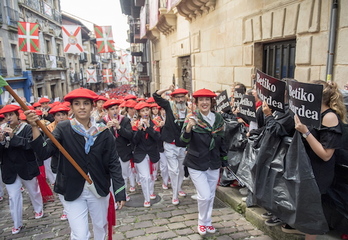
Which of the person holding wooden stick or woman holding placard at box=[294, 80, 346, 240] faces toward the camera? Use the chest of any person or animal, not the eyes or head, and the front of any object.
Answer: the person holding wooden stick

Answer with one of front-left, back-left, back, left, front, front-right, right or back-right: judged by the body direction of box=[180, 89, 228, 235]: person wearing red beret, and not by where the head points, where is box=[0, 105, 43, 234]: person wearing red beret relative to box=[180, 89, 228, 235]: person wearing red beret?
right

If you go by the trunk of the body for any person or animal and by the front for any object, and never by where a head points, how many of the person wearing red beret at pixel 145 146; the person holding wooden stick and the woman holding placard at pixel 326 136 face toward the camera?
2

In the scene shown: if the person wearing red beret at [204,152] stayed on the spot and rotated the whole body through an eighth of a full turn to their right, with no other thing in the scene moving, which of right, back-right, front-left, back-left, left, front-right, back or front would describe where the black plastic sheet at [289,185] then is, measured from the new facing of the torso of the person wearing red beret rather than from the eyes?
left

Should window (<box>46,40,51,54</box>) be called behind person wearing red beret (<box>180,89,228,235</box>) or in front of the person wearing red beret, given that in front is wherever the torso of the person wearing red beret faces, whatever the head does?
behind

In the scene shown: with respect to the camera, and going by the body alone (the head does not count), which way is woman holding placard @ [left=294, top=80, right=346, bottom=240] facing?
to the viewer's left

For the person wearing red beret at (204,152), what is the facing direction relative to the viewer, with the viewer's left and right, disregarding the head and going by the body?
facing the viewer

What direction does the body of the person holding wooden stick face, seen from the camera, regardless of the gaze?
toward the camera

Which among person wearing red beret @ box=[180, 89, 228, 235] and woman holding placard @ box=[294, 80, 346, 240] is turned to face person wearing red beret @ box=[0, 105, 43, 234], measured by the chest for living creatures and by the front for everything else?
the woman holding placard

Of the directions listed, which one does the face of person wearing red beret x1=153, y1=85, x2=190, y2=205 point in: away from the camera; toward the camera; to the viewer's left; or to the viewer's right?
toward the camera

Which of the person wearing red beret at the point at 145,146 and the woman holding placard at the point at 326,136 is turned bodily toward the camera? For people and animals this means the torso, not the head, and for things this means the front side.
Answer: the person wearing red beret

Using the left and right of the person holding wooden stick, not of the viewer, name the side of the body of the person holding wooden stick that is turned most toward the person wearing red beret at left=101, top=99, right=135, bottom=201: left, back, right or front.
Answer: back

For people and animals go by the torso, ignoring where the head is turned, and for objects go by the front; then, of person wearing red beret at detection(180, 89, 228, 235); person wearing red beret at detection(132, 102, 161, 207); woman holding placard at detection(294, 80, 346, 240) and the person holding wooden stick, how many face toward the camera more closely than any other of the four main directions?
3

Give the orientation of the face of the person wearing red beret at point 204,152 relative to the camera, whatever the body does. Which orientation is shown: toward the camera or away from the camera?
toward the camera

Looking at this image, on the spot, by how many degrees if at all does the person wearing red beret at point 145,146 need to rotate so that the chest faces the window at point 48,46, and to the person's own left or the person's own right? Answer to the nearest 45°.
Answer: approximately 180°

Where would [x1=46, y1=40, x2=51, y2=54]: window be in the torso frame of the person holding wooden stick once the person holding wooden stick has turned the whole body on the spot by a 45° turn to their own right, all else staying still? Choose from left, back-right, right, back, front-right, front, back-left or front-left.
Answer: back-right

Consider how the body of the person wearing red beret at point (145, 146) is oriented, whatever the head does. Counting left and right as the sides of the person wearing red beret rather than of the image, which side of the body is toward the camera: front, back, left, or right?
front

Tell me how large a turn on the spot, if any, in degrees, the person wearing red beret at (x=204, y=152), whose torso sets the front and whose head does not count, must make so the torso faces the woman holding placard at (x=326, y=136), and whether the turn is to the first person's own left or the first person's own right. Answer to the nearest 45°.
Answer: approximately 45° to the first person's own left
